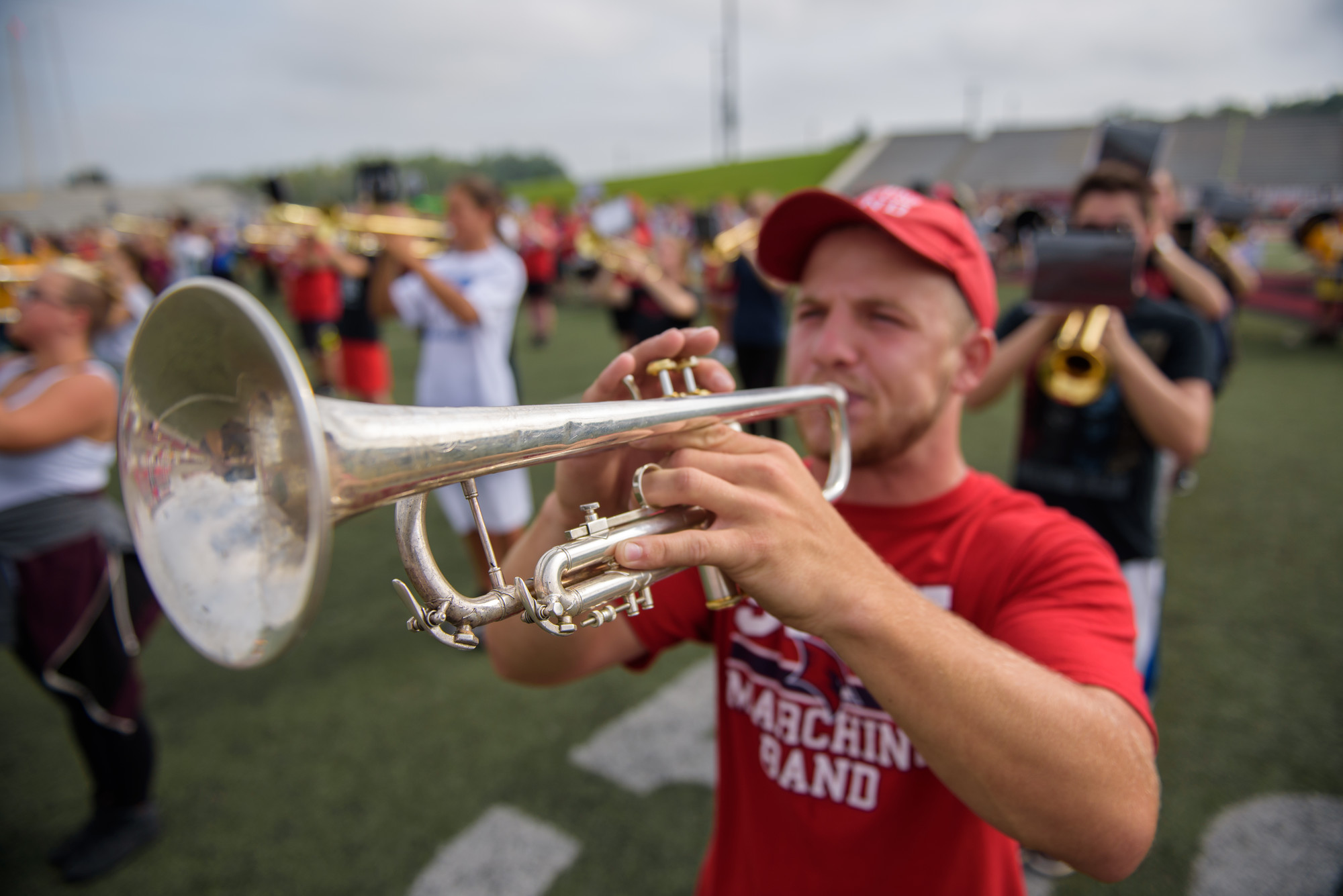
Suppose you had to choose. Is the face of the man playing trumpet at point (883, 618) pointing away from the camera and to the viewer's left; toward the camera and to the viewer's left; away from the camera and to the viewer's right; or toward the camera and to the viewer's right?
toward the camera and to the viewer's left

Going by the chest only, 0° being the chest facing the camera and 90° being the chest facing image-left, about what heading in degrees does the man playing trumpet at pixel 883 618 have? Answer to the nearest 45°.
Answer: approximately 45°

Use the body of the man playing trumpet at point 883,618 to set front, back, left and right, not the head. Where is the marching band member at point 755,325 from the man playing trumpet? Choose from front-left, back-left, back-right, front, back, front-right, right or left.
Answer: back-right

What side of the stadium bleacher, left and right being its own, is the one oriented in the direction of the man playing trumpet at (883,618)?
front

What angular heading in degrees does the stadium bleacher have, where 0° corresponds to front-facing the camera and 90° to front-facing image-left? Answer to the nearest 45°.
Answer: approximately 0°

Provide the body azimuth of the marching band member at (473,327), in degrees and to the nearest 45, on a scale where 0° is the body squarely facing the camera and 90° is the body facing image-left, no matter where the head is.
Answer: approximately 45°
